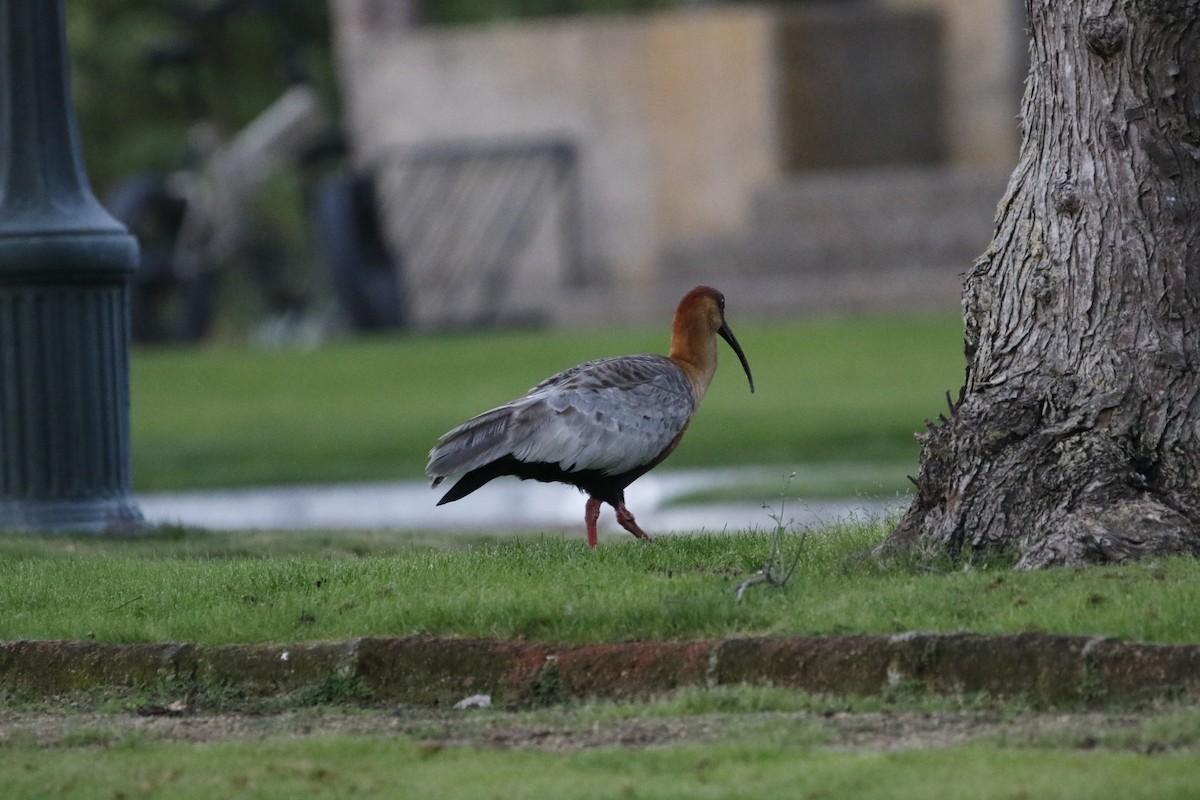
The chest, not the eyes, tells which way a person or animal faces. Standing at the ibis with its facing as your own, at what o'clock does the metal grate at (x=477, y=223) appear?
The metal grate is roughly at 9 o'clock from the ibis.

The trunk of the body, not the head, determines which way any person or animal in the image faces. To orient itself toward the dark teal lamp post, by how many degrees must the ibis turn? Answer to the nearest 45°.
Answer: approximately 135° to its left

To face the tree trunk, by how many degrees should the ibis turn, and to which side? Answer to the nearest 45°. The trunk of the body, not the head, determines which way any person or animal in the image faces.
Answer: approximately 45° to its right

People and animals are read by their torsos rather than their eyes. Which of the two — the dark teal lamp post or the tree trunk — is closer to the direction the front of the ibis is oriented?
the tree trunk

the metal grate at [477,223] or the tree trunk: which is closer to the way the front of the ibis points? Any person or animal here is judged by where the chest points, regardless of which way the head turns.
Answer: the tree trunk

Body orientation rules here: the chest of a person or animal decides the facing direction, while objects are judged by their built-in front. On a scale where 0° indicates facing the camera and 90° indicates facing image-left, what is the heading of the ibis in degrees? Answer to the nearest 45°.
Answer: approximately 270°
